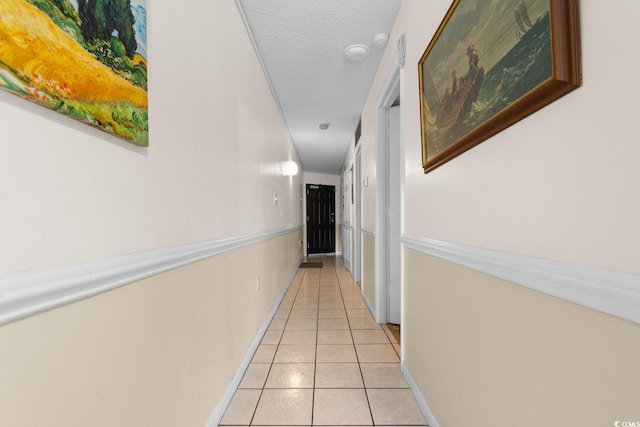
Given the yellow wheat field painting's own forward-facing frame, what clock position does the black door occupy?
The black door is roughly at 9 o'clock from the yellow wheat field painting.

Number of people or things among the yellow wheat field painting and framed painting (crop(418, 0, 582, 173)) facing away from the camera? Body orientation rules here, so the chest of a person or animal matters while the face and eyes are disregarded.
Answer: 0

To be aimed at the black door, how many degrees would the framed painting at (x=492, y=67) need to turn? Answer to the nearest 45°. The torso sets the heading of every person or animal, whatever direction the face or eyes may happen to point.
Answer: approximately 90° to its right

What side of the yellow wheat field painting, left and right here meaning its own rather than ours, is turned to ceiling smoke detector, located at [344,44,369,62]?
left

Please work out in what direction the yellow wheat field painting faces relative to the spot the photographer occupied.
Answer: facing the viewer and to the right of the viewer

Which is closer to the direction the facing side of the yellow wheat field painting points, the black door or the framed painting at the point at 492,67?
the framed painting

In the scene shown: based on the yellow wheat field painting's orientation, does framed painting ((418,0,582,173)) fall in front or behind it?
in front

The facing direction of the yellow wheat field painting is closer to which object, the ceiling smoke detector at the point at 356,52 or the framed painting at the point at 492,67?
the framed painting

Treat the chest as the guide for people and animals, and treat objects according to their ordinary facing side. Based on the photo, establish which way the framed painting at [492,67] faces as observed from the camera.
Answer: facing the viewer and to the left of the viewer

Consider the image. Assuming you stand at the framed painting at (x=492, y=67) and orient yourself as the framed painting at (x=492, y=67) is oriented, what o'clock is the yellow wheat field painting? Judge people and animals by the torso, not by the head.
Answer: The yellow wheat field painting is roughly at 12 o'clock from the framed painting.

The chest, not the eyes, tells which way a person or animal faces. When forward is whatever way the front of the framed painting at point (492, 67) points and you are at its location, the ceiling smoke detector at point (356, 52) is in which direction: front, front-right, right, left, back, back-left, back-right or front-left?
right

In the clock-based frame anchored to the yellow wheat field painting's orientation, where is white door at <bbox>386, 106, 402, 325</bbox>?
The white door is roughly at 10 o'clock from the yellow wheat field painting.

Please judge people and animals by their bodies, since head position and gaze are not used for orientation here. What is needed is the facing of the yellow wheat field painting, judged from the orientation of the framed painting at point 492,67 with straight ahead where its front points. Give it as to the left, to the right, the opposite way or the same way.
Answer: the opposite way
